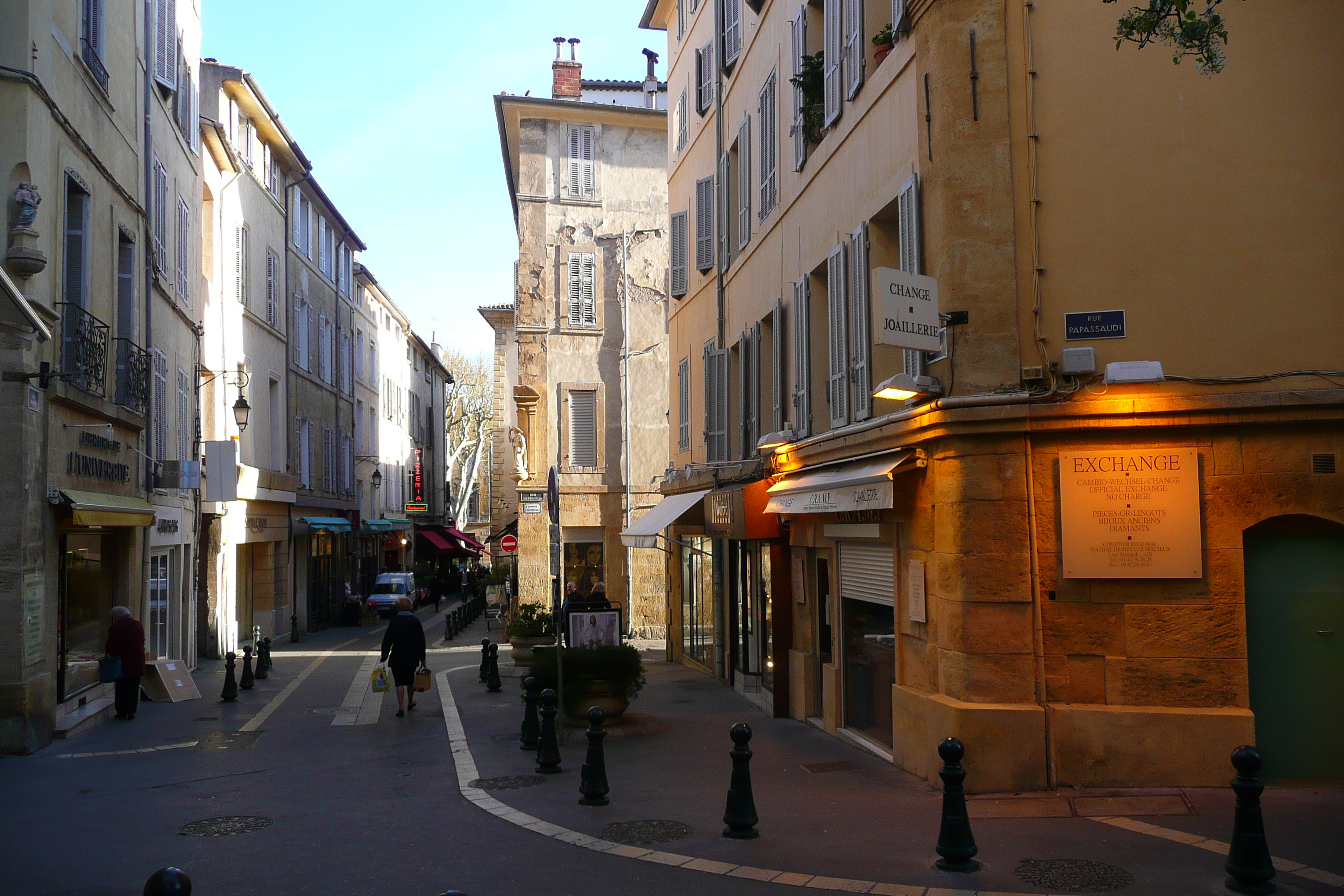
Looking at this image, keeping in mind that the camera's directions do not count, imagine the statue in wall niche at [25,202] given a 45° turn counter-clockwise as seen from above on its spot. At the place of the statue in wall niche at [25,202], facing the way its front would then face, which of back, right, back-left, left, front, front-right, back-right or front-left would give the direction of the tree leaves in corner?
front-right

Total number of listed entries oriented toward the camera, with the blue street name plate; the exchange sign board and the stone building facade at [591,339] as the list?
3

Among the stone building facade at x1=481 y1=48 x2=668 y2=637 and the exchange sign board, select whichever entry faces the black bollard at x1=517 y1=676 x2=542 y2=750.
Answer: the stone building facade

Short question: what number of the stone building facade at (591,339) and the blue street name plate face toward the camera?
2

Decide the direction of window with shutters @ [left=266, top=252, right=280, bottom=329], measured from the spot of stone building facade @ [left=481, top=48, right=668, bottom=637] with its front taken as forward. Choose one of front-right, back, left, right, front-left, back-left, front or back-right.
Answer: right

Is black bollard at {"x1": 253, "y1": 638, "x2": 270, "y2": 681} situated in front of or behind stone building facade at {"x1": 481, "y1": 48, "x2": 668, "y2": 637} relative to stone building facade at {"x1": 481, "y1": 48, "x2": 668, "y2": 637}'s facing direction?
in front

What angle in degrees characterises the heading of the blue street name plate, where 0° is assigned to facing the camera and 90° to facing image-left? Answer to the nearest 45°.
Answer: approximately 0°

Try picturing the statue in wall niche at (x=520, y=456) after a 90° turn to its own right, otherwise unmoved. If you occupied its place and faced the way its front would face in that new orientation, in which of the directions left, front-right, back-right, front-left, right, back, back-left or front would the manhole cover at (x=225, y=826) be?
back-left

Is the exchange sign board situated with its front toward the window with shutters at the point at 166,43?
no

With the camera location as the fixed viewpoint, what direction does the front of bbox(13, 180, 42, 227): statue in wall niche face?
facing the viewer and to the right of the viewer

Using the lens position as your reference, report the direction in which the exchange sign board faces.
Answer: facing the viewer

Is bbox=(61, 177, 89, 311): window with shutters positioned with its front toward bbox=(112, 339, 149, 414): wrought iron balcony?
no

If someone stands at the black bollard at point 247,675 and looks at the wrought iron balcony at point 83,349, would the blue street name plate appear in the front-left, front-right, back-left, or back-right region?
front-left

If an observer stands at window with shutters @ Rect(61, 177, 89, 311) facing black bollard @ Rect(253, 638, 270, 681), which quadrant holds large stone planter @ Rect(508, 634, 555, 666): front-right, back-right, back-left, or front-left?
front-right

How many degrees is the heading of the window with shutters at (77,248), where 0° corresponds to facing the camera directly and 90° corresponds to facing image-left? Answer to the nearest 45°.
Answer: approximately 315°

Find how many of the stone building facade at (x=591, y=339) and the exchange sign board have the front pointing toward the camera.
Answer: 2

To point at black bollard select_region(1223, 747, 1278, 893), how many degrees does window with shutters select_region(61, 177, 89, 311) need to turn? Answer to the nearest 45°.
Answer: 0° — it already faces it

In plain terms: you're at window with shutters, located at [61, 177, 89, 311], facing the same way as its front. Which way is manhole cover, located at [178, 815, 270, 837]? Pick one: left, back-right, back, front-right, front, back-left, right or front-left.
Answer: front-right
